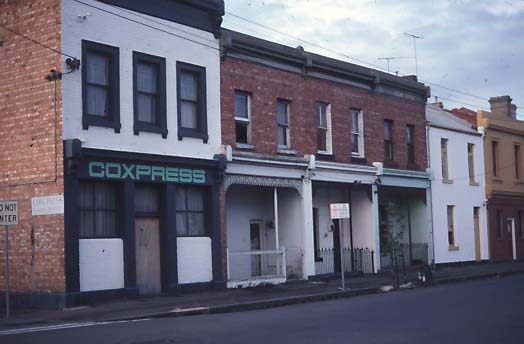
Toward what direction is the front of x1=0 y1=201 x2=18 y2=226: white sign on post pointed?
toward the camera

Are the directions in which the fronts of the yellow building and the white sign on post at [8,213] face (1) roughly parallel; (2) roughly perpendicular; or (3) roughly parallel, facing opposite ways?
roughly parallel

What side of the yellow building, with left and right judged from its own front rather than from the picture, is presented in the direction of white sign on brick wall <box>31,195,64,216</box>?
right

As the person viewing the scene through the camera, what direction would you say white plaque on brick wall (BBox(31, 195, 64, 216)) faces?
facing the viewer and to the left of the viewer

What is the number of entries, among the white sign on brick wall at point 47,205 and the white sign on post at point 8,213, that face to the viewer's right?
0

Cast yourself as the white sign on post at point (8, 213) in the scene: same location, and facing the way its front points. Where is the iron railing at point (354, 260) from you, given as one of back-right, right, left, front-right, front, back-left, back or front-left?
back-left

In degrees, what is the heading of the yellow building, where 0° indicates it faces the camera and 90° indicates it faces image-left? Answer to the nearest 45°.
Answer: approximately 315°

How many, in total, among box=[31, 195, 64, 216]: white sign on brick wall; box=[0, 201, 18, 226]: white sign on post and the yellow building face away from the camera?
0

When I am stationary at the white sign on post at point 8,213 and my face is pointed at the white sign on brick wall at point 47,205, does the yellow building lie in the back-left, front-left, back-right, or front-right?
front-right

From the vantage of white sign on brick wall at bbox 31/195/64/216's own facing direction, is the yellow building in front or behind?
behind

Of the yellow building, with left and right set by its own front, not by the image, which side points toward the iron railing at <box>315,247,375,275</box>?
right
